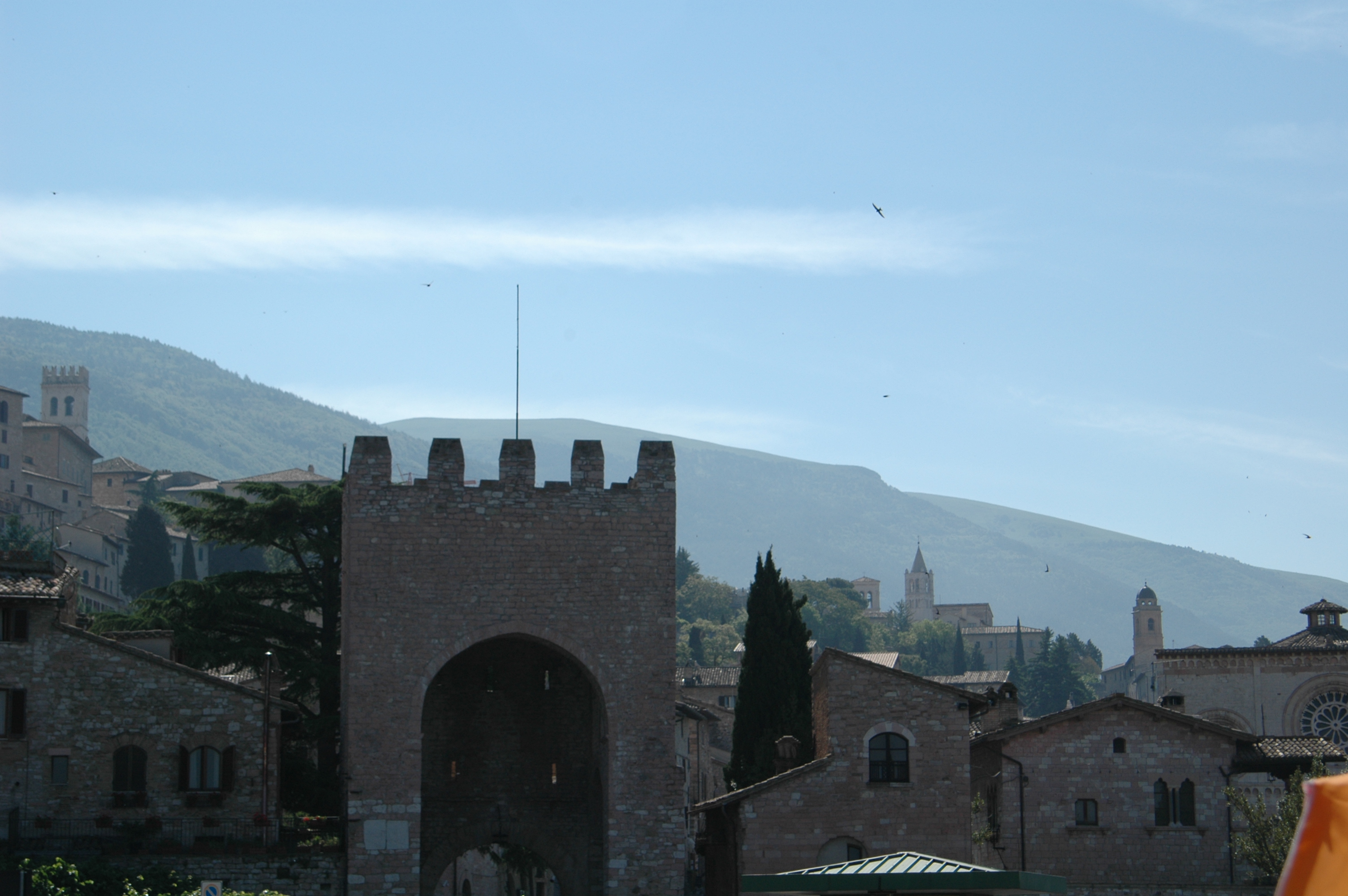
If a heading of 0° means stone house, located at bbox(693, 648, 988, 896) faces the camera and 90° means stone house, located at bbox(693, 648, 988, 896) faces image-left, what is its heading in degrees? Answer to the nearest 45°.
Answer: approximately 0°

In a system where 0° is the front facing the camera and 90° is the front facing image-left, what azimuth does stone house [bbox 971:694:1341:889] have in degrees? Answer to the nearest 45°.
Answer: approximately 0°

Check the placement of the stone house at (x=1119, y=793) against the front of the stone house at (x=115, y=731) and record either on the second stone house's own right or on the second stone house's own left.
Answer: on the second stone house's own left

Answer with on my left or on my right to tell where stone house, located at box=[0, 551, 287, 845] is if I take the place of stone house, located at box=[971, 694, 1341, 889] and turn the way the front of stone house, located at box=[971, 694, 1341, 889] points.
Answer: on my right

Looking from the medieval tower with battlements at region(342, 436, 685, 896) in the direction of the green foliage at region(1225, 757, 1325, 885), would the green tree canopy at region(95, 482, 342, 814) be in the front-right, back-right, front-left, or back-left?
back-left

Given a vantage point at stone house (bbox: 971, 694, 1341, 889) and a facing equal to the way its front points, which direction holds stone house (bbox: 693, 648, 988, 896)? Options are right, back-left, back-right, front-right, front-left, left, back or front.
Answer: front-right

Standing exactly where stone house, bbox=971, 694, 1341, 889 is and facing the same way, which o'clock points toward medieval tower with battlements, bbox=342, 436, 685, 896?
The medieval tower with battlements is roughly at 2 o'clock from the stone house.

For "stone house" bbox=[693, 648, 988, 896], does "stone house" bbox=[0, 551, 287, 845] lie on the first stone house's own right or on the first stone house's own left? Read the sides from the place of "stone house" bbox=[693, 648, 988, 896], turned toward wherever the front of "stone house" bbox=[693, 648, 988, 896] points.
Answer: on the first stone house's own right
